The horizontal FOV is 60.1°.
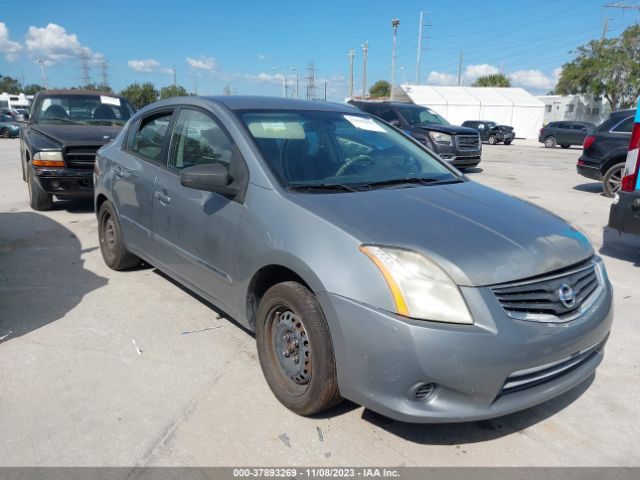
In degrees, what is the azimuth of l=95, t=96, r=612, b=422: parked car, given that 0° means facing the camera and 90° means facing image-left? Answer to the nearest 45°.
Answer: approximately 315°

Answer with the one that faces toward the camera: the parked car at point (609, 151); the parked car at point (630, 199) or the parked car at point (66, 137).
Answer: the parked car at point (66, 137)

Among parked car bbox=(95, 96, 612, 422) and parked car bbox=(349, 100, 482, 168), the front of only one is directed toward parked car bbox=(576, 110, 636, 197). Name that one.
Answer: parked car bbox=(349, 100, 482, 168)

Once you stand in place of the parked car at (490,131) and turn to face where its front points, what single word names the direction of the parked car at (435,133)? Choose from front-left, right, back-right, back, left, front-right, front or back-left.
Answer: front-right

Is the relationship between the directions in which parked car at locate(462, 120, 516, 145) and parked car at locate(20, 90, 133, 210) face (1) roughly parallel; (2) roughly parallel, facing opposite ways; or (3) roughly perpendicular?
roughly parallel

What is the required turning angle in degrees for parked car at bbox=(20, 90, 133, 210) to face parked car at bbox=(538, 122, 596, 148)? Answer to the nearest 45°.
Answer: approximately 135° to its left

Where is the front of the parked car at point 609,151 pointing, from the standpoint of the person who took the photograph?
facing away from the viewer and to the right of the viewer

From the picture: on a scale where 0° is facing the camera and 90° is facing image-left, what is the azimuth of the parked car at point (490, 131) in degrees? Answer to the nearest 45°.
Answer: approximately 315°

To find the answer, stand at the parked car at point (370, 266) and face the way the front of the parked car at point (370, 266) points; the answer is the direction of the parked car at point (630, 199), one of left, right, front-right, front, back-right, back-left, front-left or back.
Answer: left

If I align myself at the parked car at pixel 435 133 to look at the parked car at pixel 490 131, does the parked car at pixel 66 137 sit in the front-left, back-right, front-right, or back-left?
back-left

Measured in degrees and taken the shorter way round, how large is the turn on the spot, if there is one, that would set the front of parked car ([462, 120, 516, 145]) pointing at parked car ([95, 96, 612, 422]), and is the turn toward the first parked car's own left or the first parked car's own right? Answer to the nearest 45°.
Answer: approximately 45° to the first parked car's own right

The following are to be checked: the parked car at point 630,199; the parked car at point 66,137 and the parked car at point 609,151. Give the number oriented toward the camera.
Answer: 1

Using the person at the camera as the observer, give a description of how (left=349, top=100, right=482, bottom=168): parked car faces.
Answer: facing the viewer and to the right of the viewer

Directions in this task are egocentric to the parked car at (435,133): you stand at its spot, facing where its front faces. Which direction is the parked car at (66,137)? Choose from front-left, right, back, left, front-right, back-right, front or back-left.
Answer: right

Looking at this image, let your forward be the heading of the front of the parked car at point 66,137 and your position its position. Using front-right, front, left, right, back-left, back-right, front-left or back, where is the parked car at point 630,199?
front-left

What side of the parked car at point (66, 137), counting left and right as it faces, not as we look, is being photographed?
front
